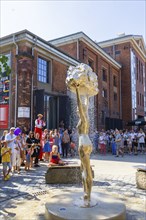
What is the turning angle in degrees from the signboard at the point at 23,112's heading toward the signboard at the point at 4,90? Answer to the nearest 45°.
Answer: approximately 135° to its right

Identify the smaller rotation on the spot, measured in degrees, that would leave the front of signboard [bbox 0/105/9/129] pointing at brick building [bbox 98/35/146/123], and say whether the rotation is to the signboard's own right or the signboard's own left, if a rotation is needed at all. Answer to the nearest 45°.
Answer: approximately 135° to the signboard's own left

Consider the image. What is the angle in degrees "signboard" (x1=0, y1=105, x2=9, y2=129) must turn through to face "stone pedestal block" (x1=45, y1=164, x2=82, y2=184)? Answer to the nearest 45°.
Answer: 0° — it already faces it

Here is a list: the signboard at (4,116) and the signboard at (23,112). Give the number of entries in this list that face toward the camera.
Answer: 2

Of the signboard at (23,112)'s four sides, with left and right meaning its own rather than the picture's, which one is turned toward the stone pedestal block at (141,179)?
front

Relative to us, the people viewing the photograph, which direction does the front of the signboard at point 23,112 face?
facing the viewer

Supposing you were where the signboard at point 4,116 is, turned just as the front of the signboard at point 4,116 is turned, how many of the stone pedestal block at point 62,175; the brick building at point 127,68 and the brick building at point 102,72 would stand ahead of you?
1

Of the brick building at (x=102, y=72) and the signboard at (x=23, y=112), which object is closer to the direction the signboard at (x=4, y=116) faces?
the signboard

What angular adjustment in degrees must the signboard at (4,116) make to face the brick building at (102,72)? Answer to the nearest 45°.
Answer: approximately 135° to its left

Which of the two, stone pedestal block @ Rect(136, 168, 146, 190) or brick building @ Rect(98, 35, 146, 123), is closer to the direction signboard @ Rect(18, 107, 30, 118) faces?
the stone pedestal block

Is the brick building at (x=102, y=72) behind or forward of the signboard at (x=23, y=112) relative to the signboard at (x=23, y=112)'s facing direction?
behind

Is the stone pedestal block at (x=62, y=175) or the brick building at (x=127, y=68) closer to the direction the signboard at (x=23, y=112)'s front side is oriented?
the stone pedestal block

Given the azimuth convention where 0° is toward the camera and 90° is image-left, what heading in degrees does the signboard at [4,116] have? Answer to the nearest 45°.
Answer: approximately 0°

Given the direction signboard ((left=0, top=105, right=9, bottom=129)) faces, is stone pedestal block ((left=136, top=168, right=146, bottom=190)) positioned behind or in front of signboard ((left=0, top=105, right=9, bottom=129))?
in front
